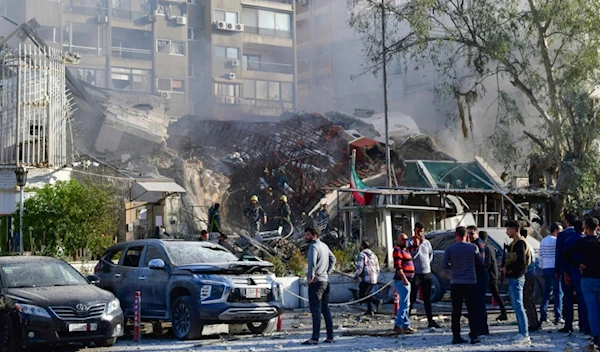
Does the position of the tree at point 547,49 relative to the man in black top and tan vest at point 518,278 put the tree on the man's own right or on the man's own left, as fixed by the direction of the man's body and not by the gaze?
on the man's own right

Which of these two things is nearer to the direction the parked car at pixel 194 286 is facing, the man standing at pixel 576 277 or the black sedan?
the man standing

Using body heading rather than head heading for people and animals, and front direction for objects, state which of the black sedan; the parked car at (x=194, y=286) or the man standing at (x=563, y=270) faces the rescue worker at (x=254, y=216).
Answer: the man standing

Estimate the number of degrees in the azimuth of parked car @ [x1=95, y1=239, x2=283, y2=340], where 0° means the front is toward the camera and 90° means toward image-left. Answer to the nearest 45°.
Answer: approximately 315°

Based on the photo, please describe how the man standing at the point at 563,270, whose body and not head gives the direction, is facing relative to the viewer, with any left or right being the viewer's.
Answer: facing away from the viewer and to the left of the viewer
